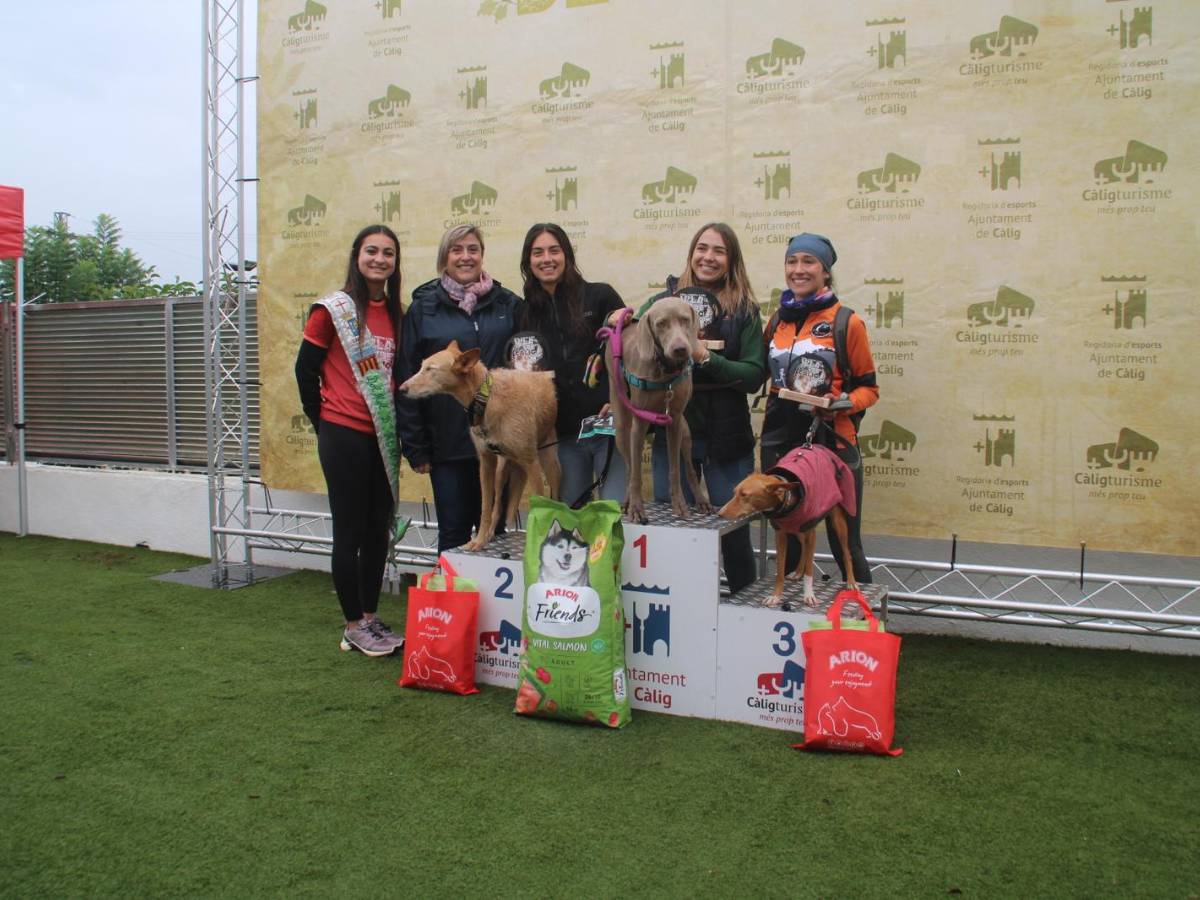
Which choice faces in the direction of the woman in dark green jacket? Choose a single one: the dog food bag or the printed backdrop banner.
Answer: the printed backdrop banner

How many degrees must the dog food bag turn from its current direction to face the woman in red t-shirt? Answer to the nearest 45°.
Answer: approximately 90° to its right

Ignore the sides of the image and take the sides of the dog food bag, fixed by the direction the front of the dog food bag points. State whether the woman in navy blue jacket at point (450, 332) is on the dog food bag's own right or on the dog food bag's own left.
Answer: on the dog food bag's own right

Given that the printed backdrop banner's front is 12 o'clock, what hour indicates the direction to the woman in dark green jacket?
The woman in dark green jacket is roughly at 12 o'clock from the printed backdrop banner.

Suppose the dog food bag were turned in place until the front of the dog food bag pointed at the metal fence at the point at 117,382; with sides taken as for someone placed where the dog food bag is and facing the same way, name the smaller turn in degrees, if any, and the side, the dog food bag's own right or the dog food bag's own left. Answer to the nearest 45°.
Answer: approximately 90° to the dog food bag's own right

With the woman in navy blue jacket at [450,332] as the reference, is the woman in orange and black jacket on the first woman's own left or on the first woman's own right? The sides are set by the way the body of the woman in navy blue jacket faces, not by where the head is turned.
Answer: on the first woman's own left
